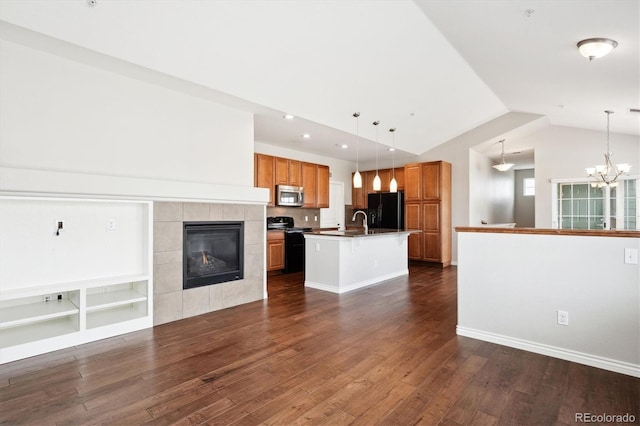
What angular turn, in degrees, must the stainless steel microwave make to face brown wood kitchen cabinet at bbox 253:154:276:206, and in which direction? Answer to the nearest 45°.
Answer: approximately 90° to its right

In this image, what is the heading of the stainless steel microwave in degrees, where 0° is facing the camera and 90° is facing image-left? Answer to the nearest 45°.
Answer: approximately 315°

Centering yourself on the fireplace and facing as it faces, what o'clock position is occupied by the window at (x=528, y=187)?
The window is roughly at 10 o'clock from the fireplace.

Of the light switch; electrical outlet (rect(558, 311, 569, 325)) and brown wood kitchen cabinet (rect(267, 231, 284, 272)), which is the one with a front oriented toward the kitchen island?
the brown wood kitchen cabinet

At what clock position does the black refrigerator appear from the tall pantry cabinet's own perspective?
The black refrigerator is roughly at 2 o'clock from the tall pantry cabinet.

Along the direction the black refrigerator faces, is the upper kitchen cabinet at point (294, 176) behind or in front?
in front

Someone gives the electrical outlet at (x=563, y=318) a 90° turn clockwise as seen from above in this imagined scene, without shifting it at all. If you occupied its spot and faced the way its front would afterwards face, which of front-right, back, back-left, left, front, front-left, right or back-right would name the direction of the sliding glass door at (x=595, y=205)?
right

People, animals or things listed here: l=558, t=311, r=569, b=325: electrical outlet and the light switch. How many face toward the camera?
2

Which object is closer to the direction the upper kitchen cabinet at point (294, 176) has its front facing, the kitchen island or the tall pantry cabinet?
the kitchen island

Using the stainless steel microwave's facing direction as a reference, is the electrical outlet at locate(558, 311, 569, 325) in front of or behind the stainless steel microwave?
in front

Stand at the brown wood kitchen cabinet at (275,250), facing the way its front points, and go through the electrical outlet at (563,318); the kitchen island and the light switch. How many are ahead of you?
3
